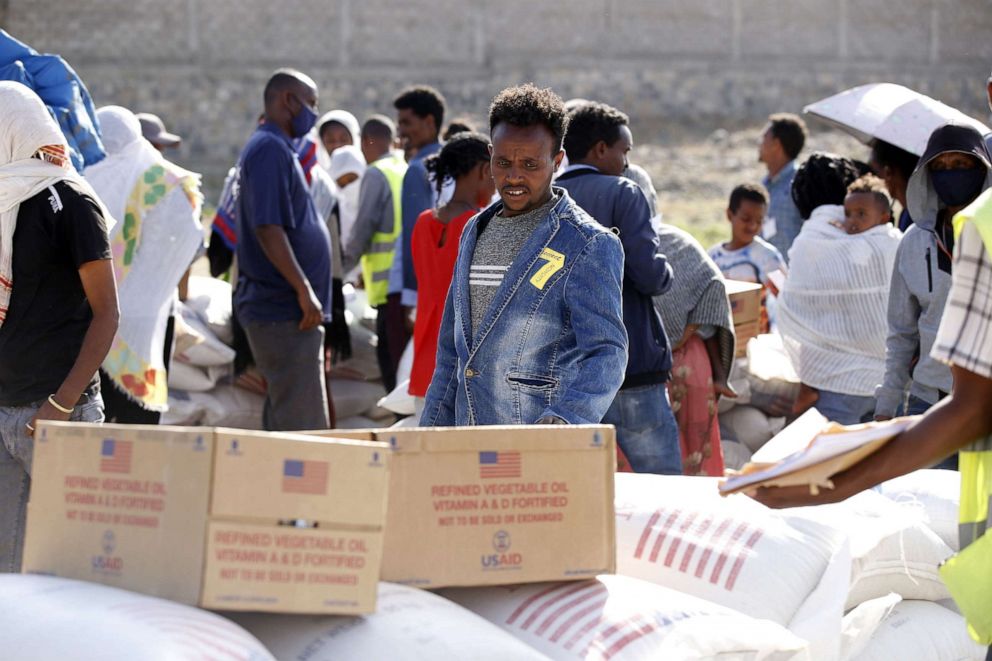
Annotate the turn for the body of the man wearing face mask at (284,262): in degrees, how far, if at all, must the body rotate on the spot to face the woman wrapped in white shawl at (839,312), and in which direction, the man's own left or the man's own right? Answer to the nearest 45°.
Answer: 0° — they already face them

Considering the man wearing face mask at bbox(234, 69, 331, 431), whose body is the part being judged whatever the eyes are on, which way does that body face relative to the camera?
to the viewer's right

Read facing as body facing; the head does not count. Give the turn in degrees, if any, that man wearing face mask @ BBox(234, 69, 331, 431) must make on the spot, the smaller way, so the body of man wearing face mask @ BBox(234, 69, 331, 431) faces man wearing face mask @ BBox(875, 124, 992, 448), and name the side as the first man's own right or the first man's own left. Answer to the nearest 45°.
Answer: approximately 45° to the first man's own right

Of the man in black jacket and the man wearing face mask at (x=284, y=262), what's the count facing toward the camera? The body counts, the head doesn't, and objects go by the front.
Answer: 0

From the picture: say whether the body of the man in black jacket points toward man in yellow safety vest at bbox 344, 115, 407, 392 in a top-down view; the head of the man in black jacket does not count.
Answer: no

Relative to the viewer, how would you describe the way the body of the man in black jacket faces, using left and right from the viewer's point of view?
facing away from the viewer and to the right of the viewer

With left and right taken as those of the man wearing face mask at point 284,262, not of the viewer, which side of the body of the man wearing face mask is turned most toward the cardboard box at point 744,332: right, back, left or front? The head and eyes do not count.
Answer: front

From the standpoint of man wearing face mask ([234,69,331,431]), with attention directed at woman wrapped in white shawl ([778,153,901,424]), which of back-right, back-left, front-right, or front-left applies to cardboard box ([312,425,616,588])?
front-right

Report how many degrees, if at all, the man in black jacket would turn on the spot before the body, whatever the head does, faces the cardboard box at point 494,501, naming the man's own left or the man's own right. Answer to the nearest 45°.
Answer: approximately 135° to the man's own right

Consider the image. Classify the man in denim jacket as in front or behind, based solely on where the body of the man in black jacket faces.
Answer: behind

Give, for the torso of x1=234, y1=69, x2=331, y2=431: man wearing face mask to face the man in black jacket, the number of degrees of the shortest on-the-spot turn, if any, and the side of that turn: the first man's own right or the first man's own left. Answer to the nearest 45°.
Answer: approximately 45° to the first man's own right

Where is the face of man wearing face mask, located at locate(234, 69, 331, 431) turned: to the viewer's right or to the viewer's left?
to the viewer's right

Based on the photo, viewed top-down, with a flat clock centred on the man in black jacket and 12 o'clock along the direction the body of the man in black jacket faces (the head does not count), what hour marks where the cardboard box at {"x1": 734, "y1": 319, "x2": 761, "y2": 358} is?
The cardboard box is roughly at 11 o'clock from the man in black jacket.

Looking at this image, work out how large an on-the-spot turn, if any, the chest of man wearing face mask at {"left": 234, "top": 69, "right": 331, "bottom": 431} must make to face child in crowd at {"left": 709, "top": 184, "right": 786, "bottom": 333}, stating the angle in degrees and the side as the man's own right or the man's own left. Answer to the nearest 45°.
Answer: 0° — they already face them

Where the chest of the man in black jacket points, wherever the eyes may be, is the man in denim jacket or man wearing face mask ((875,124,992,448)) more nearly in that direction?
the man wearing face mask
